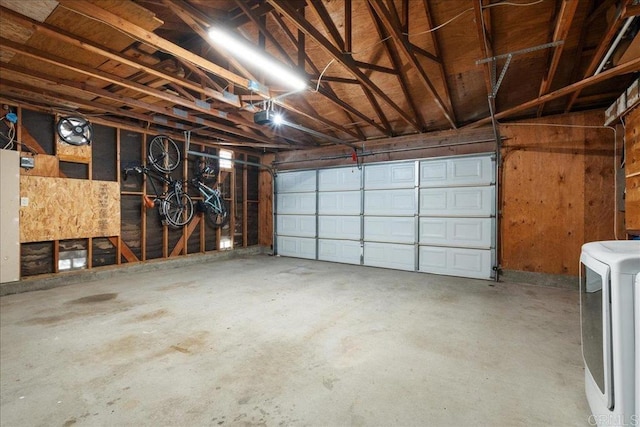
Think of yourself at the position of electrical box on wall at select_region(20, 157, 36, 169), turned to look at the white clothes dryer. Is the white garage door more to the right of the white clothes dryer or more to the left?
left

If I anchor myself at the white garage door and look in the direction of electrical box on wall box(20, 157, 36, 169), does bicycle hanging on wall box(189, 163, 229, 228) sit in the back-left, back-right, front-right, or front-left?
front-right

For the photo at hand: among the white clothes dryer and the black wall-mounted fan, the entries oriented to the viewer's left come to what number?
1

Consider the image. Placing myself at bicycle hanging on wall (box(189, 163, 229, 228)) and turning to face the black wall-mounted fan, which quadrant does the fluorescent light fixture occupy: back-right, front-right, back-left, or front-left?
front-left

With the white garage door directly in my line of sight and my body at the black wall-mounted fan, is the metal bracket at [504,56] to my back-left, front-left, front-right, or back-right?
front-right

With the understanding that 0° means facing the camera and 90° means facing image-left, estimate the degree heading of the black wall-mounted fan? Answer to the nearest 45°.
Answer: approximately 315°

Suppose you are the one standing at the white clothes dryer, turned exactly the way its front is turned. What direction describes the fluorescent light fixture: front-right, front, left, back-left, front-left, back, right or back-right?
front

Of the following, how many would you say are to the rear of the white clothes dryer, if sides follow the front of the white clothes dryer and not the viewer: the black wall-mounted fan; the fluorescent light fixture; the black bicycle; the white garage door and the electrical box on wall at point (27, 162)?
0

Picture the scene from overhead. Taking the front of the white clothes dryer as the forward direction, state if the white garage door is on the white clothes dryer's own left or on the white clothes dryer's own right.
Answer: on the white clothes dryer's own right

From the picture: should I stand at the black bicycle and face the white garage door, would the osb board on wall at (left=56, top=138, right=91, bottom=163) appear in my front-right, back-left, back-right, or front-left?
back-right

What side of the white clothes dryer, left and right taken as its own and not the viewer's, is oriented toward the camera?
left

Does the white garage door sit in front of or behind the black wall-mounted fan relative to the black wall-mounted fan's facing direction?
in front

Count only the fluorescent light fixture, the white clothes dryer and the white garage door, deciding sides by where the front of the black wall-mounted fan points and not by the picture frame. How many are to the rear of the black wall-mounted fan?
0

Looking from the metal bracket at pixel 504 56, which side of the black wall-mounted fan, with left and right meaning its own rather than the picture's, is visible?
front

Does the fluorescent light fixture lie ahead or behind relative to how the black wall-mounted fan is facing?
ahead

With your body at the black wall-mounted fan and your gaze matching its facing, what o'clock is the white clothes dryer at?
The white clothes dryer is roughly at 1 o'clock from the black wall-mounted fan.

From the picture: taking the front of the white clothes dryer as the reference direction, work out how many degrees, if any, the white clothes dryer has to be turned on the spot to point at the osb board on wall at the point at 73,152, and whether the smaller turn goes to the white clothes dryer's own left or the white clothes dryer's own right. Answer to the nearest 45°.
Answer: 0° — it already faces it
